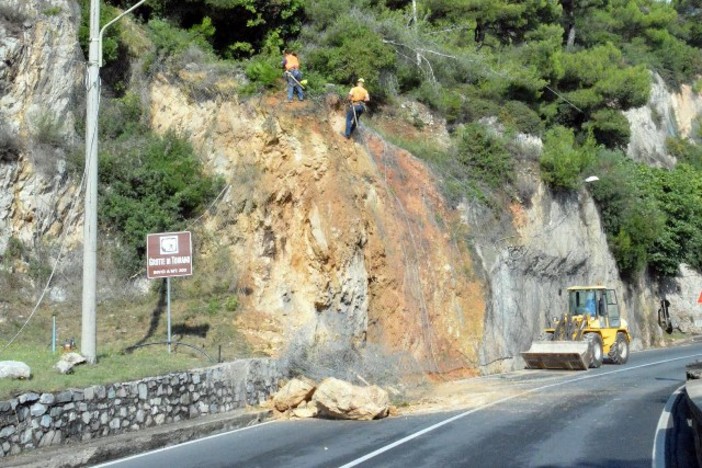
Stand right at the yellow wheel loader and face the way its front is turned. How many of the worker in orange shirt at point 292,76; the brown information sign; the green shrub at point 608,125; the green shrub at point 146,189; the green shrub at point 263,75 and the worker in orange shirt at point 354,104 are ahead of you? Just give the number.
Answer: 5

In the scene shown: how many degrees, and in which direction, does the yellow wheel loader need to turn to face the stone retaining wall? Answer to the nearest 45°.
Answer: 0° — it already faces it

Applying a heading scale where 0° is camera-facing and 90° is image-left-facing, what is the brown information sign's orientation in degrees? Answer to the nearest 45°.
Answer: approximately 0°

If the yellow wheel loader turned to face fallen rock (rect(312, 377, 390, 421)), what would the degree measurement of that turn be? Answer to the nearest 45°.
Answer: approximately 45° to its left

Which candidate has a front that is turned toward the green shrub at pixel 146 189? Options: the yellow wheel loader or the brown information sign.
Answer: the yellow wheel loader

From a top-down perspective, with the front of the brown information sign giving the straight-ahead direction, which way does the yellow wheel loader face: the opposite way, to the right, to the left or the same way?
to the right
